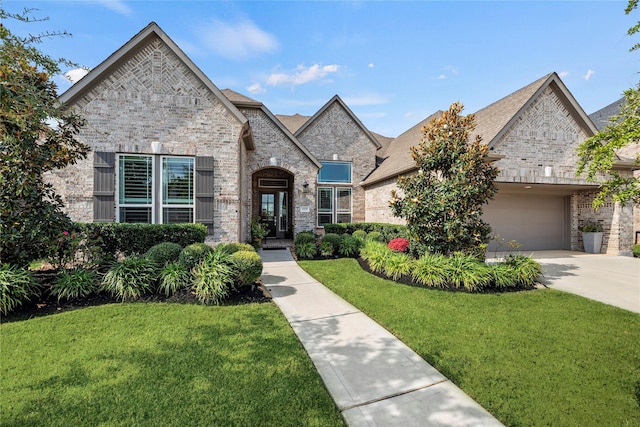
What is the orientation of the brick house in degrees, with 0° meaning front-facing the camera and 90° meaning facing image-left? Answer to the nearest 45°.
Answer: approximately 0°

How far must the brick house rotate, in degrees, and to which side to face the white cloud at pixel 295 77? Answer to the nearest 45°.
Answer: approximately 180°

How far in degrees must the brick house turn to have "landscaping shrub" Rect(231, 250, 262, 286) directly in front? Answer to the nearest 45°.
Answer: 0° — it already faces it

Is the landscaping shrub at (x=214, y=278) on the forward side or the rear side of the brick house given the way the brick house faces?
on the forward side

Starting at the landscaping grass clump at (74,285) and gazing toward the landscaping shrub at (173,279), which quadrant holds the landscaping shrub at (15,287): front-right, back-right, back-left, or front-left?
back-right

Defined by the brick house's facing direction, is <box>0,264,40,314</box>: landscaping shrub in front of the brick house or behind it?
in front

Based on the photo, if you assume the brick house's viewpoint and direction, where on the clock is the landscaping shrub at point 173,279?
The landscaping shrub is roughly at 12 o'clock from the brick house.

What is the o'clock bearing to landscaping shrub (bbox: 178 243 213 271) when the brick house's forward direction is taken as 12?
The landscaping shrub is roughly at 12 o'clock from the brick house.
